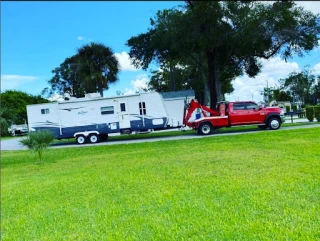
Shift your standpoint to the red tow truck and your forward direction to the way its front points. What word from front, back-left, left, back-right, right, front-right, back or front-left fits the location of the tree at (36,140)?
back-right

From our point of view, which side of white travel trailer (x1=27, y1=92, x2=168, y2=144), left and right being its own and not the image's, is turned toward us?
right

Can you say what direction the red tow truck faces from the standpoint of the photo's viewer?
facing to the right of the viewer
